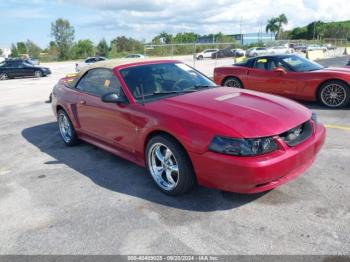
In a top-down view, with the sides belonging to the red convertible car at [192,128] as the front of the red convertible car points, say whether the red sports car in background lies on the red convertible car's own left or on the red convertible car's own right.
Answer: on the red convertible car's own left

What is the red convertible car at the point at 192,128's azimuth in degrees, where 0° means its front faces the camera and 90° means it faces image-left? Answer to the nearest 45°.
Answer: approximately 315°
